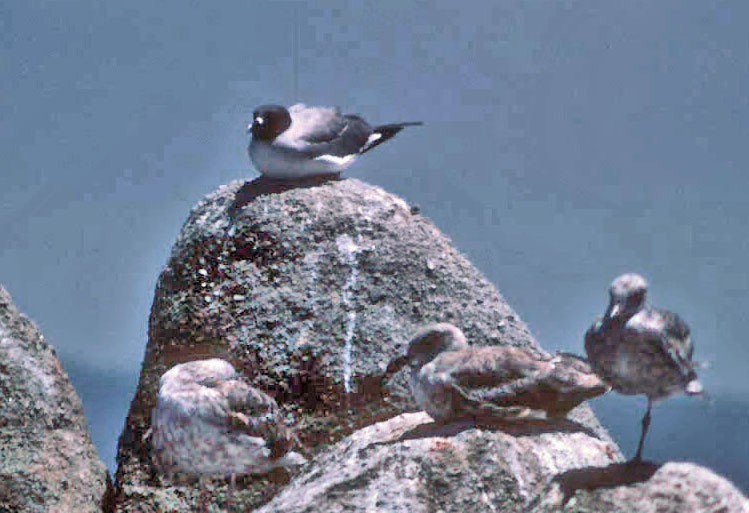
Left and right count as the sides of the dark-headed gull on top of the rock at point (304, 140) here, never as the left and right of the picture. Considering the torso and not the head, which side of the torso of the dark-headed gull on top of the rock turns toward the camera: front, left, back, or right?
left

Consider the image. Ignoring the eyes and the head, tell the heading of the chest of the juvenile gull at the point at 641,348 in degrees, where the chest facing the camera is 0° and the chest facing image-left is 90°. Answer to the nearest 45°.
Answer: approximately 45°

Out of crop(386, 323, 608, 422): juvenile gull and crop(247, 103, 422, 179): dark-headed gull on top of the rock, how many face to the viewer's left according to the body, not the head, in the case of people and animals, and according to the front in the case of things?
2

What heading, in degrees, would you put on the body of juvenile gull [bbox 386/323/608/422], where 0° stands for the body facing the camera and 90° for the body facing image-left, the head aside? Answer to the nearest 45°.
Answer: approximately 90°

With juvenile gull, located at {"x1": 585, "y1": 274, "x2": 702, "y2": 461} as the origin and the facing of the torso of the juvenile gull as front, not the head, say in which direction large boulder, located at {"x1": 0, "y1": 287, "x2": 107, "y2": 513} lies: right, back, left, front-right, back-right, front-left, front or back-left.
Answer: front-right

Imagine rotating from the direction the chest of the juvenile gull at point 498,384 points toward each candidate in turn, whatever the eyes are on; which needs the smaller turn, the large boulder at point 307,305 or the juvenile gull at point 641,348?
the large boulder

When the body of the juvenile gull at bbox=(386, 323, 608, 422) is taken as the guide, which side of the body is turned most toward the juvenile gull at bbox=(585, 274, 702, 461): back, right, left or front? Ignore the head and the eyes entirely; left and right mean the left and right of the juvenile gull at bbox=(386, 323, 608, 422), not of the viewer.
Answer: back

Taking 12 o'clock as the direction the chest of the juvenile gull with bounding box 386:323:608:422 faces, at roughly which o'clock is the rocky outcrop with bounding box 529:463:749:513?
The rocky outcrop is roughly at 8 o'clock from the juvenile gull.
